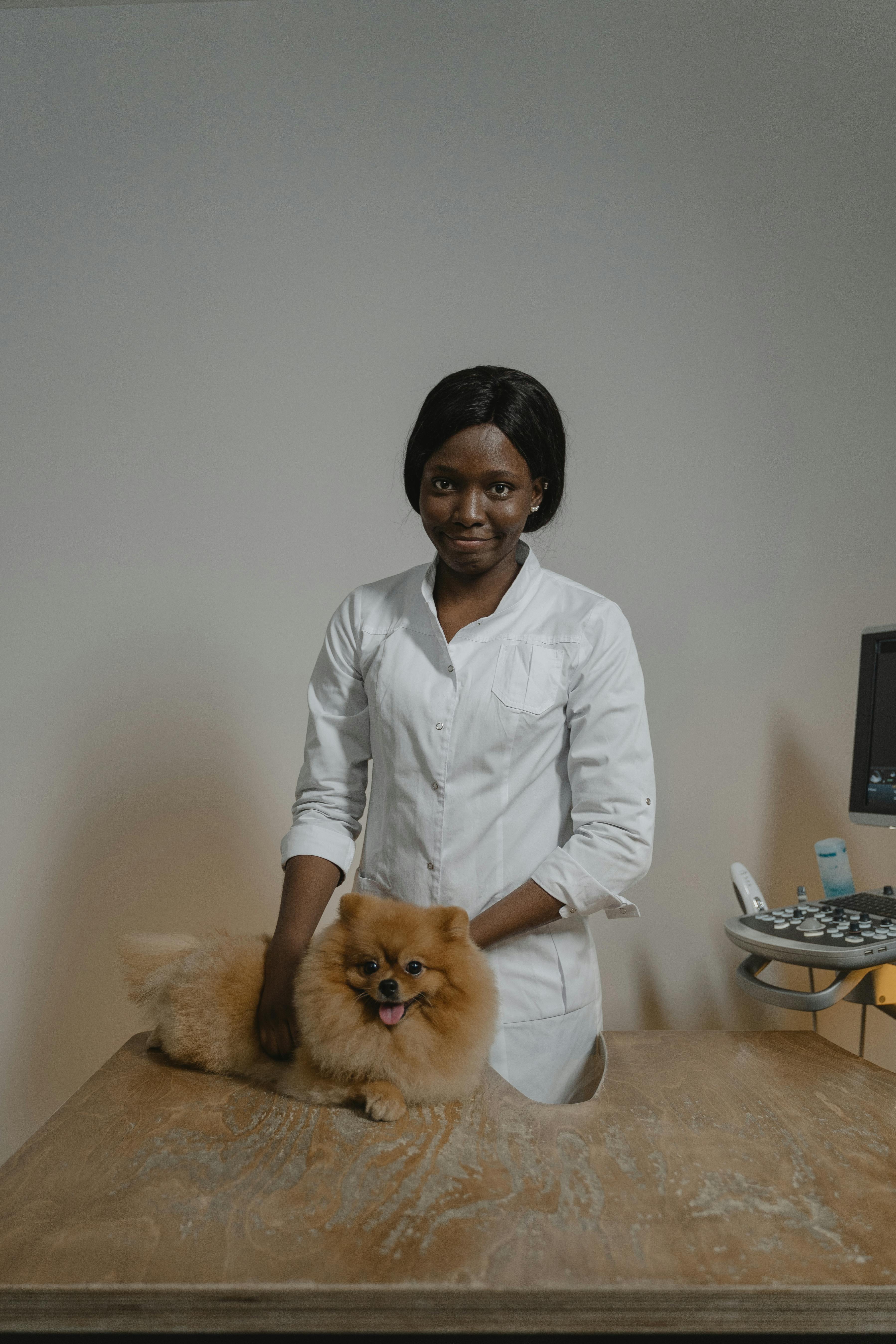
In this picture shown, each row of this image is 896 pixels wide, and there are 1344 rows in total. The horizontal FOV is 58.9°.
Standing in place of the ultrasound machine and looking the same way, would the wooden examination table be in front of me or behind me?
in front

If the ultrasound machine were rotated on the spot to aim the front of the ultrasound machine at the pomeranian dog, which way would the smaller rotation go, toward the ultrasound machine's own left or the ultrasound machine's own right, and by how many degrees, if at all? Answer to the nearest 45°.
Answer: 0° — it already faces it

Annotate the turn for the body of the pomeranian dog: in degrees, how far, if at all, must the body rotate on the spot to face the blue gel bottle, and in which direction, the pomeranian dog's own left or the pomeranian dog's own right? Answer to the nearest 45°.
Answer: approximately 90° to the pomeranian dog's own left

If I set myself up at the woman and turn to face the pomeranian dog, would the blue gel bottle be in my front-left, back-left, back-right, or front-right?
back-left

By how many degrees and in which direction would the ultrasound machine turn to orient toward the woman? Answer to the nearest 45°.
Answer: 0° — it already faces them

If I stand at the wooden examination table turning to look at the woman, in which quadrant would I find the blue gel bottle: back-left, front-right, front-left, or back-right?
front-right

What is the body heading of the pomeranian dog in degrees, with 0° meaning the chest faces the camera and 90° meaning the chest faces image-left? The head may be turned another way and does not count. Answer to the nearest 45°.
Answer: approximately 315°

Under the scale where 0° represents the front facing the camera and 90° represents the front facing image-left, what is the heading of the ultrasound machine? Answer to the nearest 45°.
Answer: approximately 45°

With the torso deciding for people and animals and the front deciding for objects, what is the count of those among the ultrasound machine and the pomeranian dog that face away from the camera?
0
